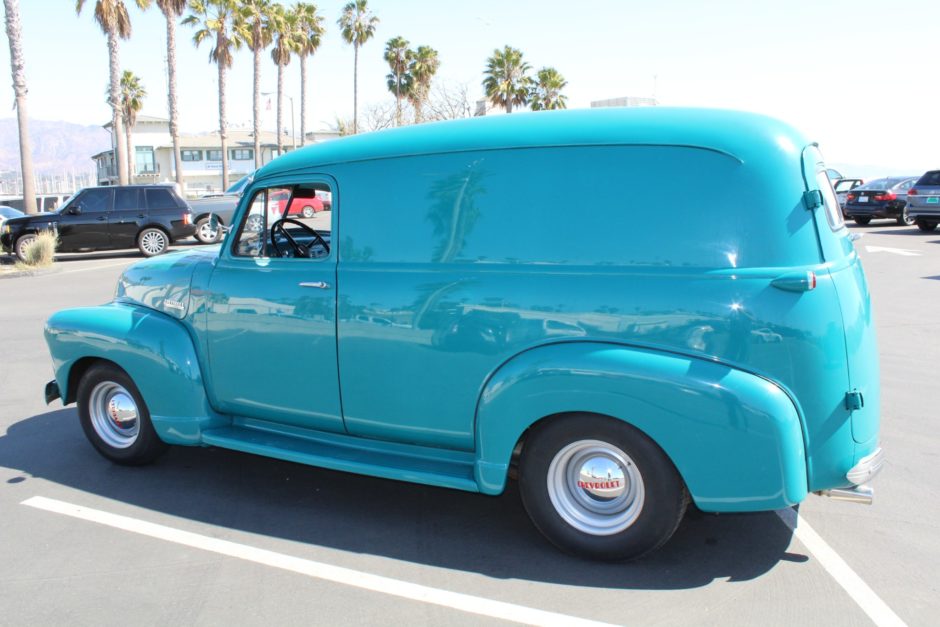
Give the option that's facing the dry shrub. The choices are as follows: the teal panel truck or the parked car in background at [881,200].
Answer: the teal panel truck

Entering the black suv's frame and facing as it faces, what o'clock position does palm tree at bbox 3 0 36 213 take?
The palm tree is roughly at 2 o'clock from the black suv.

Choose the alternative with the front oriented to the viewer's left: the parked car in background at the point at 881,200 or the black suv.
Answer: the black suv

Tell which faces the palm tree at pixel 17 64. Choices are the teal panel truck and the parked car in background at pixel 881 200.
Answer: the teal panel truck

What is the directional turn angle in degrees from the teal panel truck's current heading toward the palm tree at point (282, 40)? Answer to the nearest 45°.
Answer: approximately 45° to its right

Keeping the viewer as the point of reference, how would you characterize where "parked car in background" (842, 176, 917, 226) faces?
facing away from the viewer and to the right of the viewer

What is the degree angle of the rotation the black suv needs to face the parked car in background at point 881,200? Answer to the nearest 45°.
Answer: approximately 180°

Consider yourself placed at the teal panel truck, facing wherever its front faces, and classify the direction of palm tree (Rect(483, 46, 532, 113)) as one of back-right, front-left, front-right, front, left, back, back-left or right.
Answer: front-right

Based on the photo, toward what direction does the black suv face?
to the viewer's left

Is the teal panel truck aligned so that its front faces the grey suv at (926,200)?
no

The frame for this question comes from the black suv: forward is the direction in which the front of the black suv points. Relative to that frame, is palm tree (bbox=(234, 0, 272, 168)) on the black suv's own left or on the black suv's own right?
on the black suv's own right

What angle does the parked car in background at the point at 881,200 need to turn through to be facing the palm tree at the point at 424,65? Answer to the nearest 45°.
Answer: approximately 90° to its left

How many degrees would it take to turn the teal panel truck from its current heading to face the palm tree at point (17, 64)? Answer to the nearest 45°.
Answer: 0° — it already faces it

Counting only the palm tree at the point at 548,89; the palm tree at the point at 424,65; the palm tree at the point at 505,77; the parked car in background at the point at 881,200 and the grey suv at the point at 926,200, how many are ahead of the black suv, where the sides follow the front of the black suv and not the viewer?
0

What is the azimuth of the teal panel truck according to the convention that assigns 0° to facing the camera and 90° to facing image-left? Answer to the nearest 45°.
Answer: approximately 135°

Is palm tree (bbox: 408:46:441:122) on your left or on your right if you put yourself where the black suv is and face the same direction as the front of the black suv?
on your right

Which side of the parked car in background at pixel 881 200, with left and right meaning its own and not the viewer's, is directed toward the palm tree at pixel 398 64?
left

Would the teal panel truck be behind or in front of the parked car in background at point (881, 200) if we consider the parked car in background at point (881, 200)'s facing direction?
behind

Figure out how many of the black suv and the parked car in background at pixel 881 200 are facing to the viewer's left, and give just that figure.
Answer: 1
